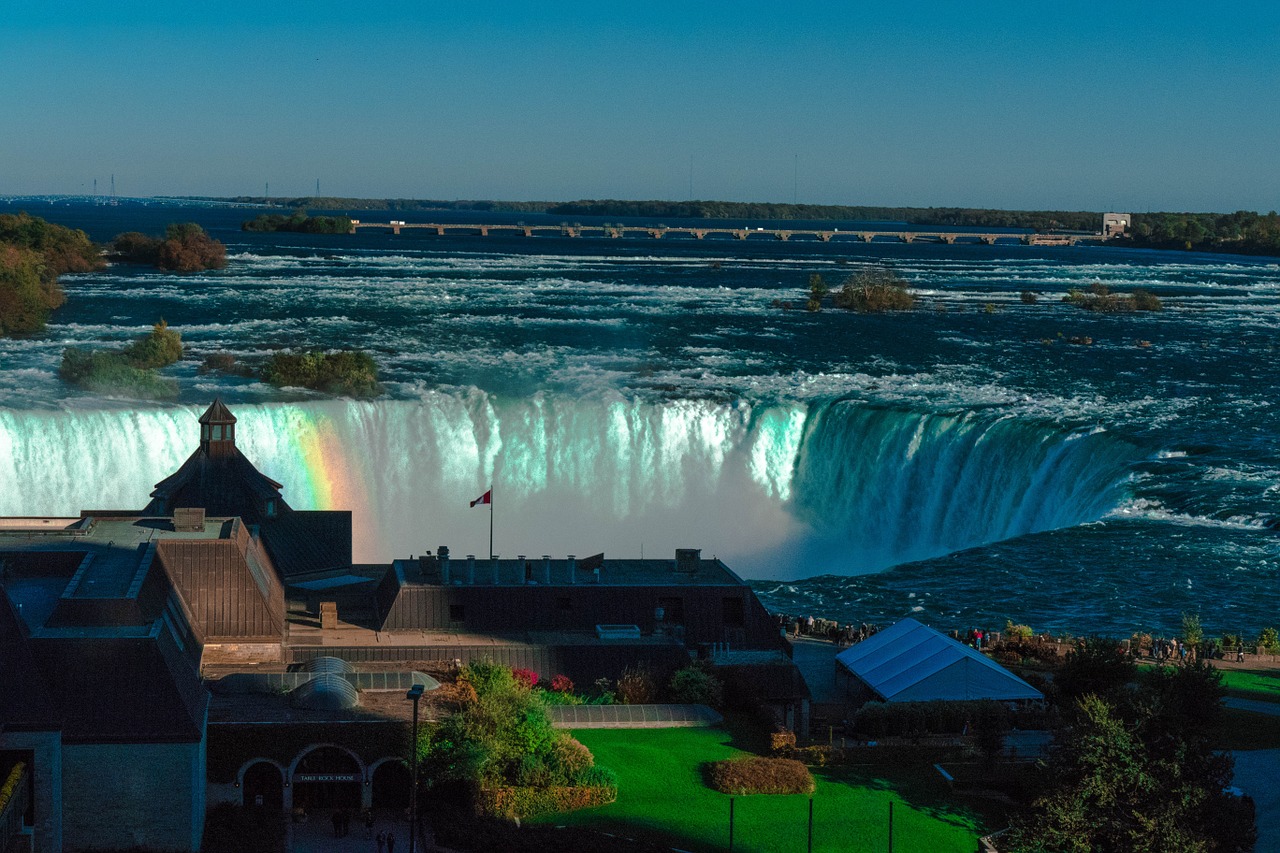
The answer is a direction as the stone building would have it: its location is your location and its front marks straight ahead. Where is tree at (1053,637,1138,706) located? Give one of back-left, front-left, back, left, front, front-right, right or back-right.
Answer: left

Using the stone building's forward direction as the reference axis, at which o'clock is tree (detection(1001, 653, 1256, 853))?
The tree is roughly at 10 o'clock from the stone building.

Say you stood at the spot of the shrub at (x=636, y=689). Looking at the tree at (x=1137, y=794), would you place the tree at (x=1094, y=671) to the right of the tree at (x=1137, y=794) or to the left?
left

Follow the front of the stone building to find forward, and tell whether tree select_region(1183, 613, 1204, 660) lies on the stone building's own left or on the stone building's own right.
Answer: on the stone building's own left

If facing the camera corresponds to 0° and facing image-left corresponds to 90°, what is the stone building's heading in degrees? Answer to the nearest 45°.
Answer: approximately 0°

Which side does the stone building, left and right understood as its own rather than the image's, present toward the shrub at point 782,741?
left

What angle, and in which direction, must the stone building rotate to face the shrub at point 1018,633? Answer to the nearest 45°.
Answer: approximately 90° to its left

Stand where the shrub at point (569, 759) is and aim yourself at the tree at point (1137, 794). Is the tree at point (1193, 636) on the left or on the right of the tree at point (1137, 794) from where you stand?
left
